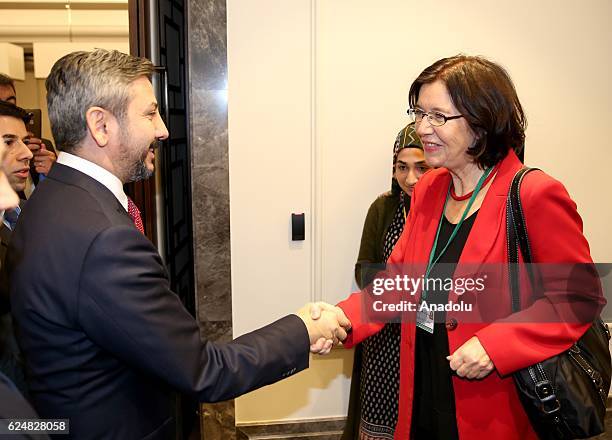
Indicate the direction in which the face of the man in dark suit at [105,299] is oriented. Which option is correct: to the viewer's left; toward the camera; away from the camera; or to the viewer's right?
to the viewer's right

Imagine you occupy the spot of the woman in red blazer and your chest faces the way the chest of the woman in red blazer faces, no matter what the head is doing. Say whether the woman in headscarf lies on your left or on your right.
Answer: on your right

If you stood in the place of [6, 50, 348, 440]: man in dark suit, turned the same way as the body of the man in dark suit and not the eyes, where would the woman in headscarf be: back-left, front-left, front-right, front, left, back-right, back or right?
front-left

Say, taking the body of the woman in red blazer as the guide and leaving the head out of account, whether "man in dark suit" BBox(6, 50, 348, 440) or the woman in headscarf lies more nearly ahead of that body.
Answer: the man in dark suit

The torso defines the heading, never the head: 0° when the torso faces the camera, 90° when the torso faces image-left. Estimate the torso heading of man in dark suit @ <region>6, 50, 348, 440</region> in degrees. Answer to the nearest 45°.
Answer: approximately 270°

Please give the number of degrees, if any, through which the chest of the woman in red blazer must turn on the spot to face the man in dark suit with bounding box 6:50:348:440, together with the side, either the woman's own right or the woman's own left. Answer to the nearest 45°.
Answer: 0° — they already face them

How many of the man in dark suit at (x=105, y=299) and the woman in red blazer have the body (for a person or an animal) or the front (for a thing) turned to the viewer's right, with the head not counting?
1

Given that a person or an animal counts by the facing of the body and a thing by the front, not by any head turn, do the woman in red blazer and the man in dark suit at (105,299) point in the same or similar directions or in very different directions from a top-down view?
very different directions
